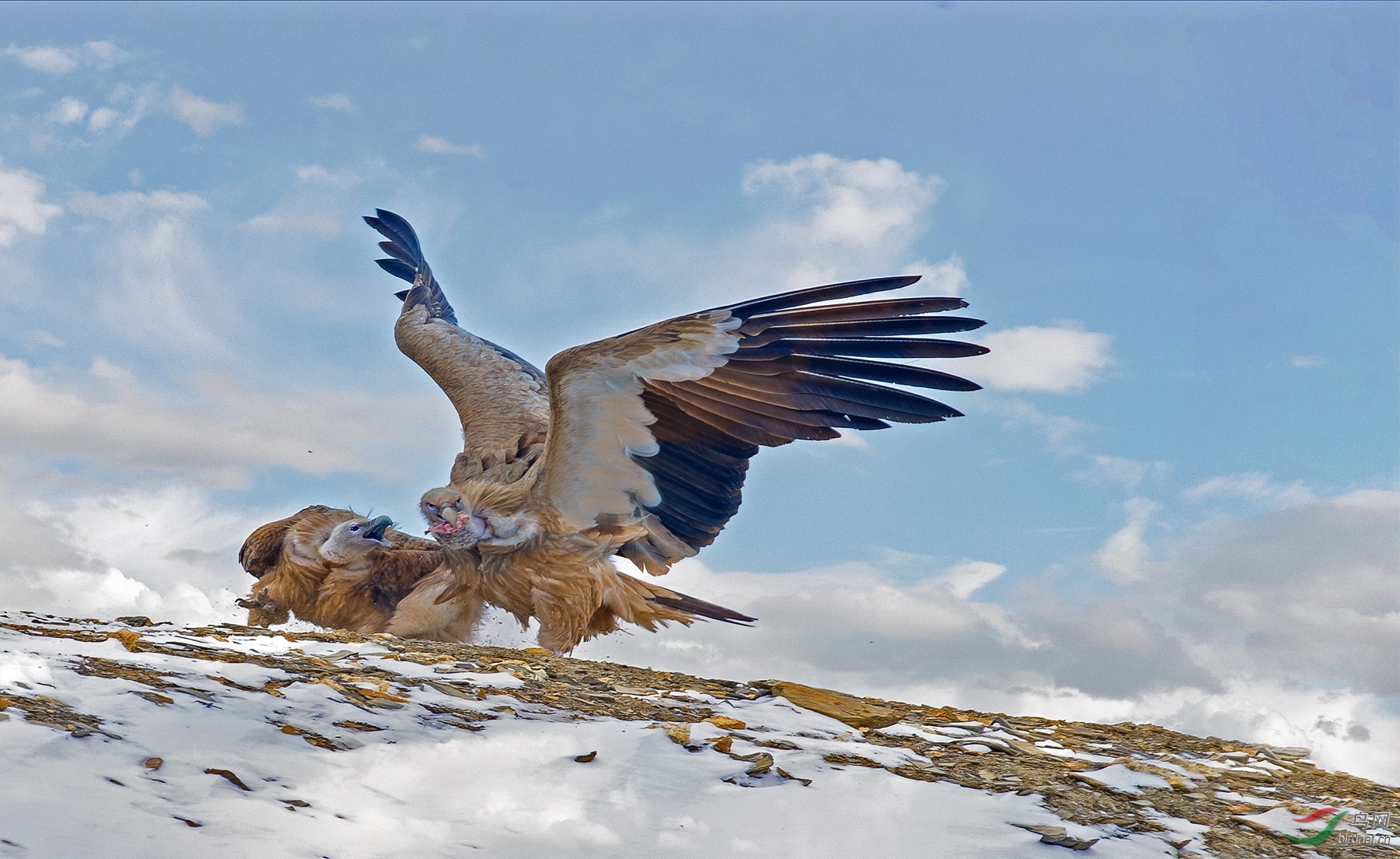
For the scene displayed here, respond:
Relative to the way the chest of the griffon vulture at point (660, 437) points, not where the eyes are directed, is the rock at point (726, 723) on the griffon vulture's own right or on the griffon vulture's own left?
on the griffon vulture's own left

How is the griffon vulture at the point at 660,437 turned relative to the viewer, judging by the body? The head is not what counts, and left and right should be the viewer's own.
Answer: facing the viewer and to the left of the viewer

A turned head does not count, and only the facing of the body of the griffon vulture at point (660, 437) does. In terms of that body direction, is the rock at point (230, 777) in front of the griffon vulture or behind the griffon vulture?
in front

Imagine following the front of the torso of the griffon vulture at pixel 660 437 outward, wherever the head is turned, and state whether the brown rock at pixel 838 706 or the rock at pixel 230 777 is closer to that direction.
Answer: the rock
